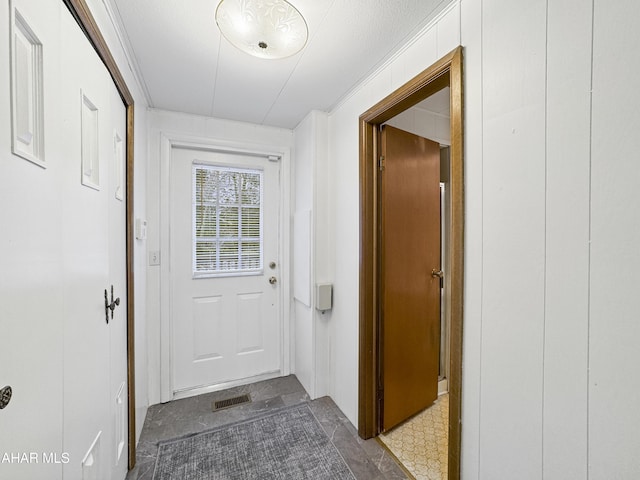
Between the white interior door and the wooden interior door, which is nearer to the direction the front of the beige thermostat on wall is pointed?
the white interior door

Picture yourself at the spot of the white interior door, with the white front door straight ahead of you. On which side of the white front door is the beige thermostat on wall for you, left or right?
right

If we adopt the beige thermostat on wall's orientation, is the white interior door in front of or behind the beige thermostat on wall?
in front

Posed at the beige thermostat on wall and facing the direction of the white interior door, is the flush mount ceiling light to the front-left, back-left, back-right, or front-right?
front-left

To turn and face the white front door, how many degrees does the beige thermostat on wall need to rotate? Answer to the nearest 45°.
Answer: approximately 90° to its right

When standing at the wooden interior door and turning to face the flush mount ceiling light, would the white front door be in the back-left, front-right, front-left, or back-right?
front-right

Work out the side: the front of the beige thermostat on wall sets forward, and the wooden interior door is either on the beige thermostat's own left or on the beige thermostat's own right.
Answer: on the beige thermostat's own left
